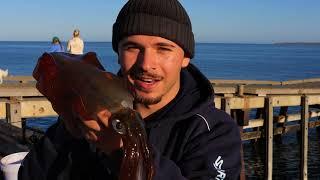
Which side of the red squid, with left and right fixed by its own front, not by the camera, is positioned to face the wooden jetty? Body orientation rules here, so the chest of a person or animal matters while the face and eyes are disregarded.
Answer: left

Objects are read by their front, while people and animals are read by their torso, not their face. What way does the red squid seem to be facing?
to the viewer's right

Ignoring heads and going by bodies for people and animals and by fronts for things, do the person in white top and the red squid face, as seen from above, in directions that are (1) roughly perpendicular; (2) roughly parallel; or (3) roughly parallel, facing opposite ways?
roughly perpendicular

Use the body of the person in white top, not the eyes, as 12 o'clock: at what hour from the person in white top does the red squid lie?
The red squid is roughly at 6 o'clock from the person in white top.

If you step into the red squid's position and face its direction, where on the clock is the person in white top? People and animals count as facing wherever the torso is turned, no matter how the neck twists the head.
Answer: The person in white top is roughly at 9 o'clock from the red squid.

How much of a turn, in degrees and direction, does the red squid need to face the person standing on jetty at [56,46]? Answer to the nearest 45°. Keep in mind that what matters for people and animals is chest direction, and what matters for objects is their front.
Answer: approximately 90° to its left

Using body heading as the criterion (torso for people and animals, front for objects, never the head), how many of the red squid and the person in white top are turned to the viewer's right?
1

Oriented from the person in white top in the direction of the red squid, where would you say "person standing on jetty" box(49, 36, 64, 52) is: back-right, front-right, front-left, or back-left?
back-right

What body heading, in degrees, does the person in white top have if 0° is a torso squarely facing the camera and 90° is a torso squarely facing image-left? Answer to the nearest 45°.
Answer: approximately 180°

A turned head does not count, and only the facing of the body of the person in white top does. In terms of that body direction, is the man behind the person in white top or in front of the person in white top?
behind

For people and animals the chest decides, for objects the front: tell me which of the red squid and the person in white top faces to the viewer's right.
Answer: the red squid
